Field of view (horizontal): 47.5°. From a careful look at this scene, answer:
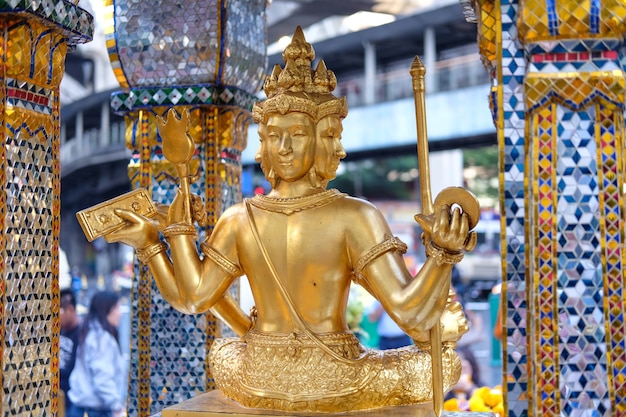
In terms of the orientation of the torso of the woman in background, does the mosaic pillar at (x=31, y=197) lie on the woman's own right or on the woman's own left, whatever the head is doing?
on the woman's own right

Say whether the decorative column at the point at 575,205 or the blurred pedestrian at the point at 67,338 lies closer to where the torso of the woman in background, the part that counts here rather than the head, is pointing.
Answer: the decorative column

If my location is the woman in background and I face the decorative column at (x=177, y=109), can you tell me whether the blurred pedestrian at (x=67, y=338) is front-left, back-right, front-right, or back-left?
back-right

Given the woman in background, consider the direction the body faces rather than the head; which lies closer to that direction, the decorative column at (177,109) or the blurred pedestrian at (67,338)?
the decorative column

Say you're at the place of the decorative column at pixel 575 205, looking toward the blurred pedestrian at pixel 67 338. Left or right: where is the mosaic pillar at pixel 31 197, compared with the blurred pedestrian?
left
